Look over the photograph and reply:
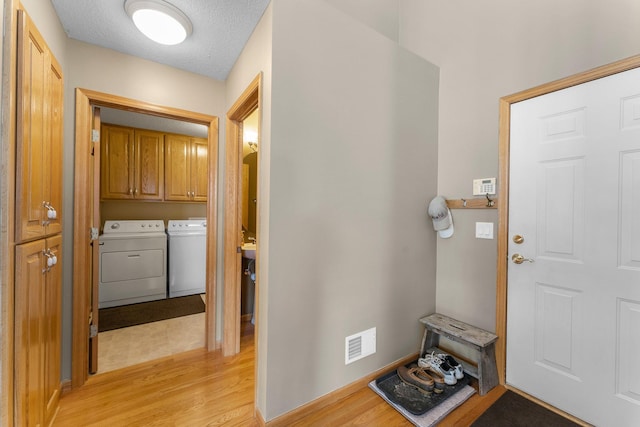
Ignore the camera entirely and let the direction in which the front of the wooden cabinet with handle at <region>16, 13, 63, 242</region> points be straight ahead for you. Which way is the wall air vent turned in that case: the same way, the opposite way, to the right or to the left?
to the right

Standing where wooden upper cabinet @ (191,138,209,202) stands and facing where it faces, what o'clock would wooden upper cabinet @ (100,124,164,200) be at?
wooden upper cabinet @ (100,124,164,200) is roughly at 3 o'clock from wooden upper cabinet @ (191,138,209,202).

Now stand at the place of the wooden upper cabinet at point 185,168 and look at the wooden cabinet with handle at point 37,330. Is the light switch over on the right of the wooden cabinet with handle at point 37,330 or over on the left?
left

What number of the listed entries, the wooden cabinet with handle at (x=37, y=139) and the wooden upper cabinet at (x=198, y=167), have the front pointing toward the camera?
1

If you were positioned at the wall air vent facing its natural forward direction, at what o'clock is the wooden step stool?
The wooden step stool is roughly at 10 o'clock from the wall air vent.

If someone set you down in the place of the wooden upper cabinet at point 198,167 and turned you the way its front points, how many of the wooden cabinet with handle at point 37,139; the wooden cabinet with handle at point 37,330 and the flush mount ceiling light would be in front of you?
3

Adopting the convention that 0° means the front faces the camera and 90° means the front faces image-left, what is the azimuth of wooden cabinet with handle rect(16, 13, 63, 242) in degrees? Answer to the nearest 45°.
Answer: approximately 270°

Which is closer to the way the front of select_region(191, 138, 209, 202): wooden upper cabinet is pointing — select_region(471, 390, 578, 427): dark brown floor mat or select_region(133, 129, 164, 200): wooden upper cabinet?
the dark brown floor mat

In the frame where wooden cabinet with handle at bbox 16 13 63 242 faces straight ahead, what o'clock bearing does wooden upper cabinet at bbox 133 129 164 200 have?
The wooden upper cabinet is roughly at 10 o'clock from the wooden cabinet with handle.

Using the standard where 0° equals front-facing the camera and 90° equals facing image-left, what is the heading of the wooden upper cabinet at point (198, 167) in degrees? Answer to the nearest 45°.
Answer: approximately 0°
